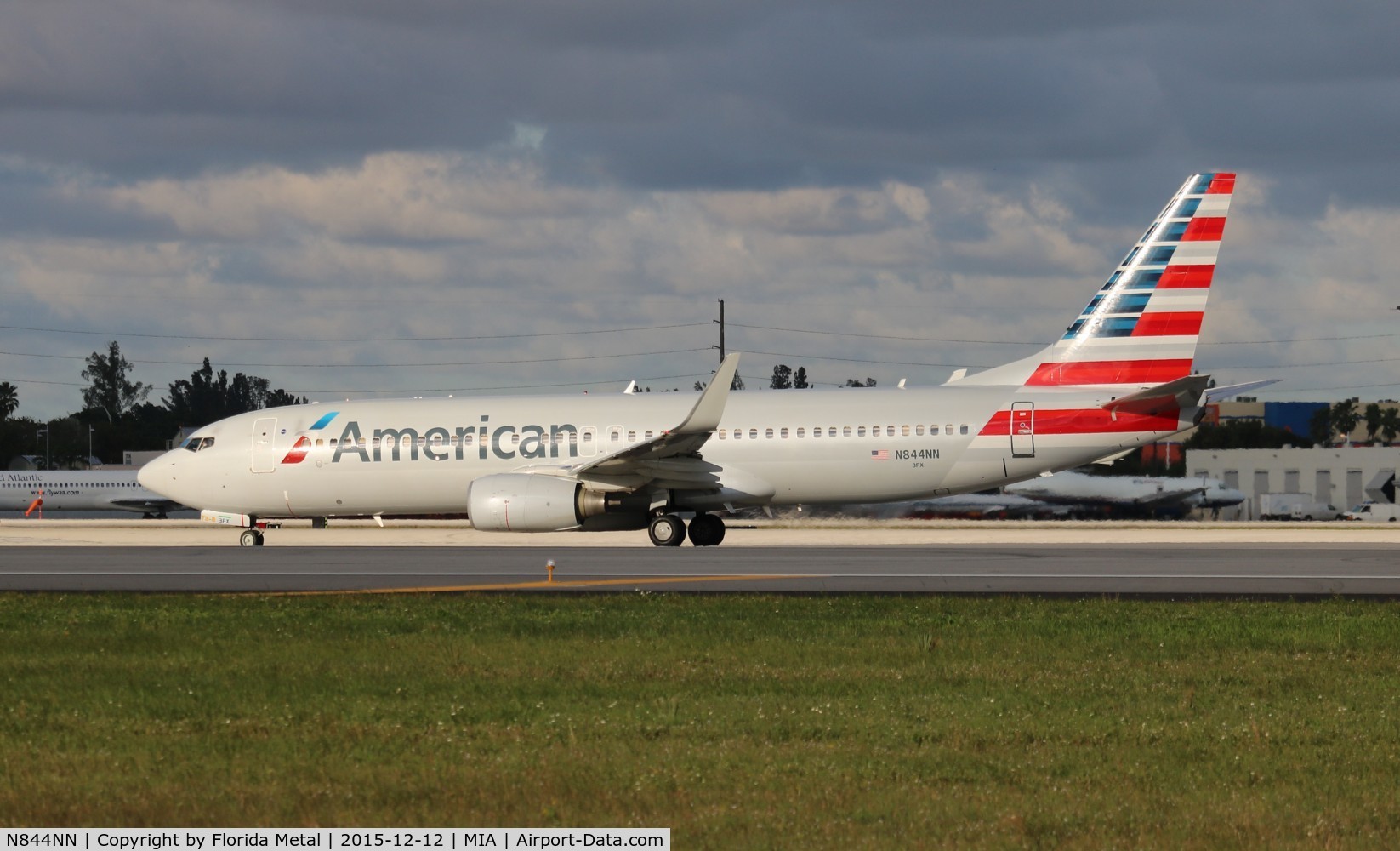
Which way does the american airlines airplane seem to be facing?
to the viewer's left
